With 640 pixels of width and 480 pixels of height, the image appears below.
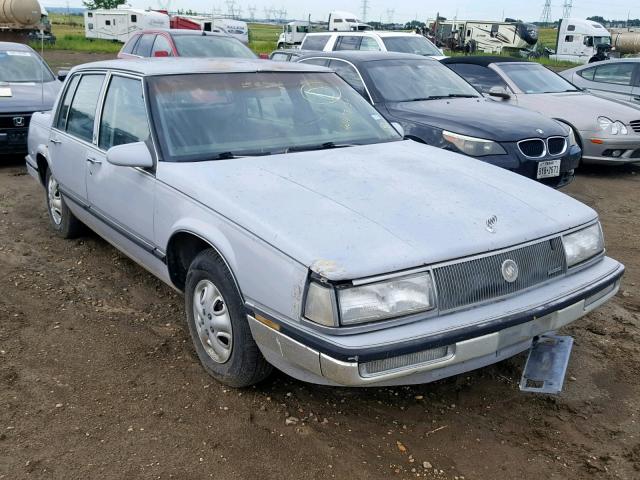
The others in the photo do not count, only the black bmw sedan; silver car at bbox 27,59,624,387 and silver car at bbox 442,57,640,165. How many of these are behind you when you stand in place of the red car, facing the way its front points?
0

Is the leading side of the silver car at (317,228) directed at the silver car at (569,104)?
no

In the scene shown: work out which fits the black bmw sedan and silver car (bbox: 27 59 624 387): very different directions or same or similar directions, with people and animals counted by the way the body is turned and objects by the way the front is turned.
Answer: same or similar directions

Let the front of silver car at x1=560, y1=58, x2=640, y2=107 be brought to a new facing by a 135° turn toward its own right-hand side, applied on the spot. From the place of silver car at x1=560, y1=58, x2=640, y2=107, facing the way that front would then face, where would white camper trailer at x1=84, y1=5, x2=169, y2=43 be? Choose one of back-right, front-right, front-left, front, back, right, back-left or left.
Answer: front-right

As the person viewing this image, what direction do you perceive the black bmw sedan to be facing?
facing the viewer and to the right of the viewer

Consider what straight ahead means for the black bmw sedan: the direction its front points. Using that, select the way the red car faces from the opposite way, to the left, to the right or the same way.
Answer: the same way

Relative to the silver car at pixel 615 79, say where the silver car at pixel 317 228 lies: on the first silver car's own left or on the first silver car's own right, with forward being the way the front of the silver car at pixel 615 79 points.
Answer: on the first silver car's own right

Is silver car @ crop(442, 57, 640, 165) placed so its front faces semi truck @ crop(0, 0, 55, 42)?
no

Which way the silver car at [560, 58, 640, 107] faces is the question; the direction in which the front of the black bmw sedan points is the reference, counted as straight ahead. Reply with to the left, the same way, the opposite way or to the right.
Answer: the same way

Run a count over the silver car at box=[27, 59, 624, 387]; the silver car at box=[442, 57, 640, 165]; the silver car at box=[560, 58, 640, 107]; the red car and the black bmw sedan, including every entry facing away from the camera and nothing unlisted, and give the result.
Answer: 0

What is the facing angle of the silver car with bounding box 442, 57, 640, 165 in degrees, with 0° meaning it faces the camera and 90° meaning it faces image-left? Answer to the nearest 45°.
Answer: approximately 315°

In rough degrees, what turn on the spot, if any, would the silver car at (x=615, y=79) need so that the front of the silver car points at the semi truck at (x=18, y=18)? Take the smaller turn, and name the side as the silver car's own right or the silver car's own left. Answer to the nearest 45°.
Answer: approximately 135° to the silver car's own right

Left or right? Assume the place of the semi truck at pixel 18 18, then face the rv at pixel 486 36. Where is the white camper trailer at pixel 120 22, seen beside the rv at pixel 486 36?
left

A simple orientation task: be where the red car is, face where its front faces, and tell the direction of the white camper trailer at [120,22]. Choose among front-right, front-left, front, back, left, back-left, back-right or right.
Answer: back-left

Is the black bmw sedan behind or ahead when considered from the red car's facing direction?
ahead

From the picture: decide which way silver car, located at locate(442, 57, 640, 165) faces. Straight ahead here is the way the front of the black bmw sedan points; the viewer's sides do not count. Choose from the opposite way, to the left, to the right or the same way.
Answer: the same way

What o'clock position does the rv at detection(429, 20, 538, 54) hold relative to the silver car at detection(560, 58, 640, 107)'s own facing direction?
The rv is roughly at 7 o'clock from the silver car.
